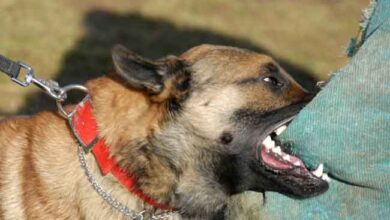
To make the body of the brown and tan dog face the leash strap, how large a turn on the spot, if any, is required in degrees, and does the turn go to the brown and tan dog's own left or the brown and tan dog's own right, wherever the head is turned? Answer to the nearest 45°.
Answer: approximately 135° to the brown and tan dog's own left

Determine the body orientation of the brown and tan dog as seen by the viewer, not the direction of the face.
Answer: to the viewer's right
